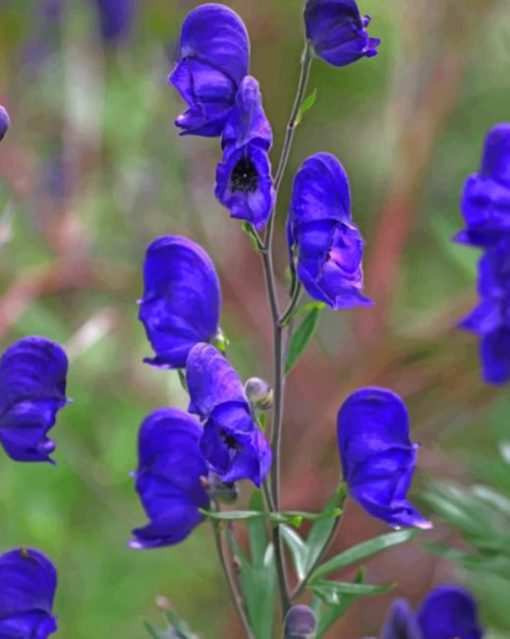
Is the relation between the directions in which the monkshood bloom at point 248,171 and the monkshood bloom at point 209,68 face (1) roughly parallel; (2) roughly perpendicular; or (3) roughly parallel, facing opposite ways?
roughly perpendicular

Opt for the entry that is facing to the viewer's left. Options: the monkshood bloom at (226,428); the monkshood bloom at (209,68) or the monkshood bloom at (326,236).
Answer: the monkshood bloom at (209,68)

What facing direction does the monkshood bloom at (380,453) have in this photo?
to the viewer's right

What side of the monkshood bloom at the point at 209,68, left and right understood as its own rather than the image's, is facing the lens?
left
